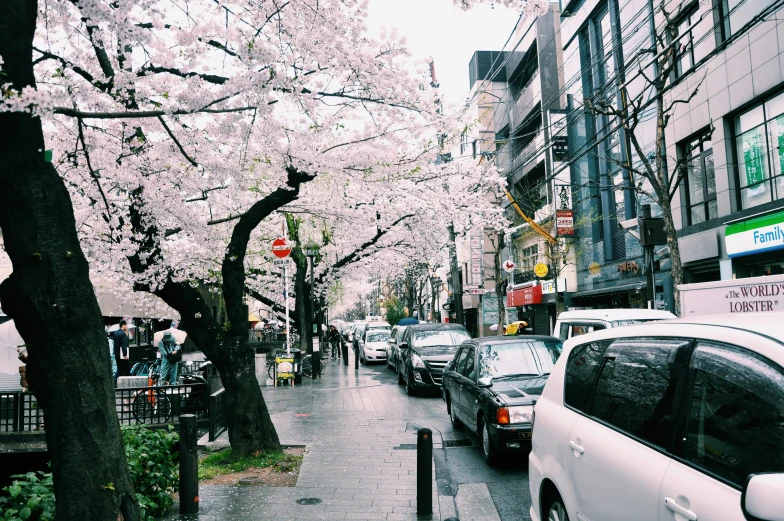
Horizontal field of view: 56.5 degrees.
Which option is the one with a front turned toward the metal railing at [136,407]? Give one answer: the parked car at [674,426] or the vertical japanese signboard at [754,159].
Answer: the vertical japanese signboard

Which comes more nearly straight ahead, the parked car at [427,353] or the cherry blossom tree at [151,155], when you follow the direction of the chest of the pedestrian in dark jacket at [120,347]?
the parked car

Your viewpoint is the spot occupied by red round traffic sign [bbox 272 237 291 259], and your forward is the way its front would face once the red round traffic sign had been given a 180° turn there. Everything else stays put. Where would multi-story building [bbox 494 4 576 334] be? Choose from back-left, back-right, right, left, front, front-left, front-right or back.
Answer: front-right

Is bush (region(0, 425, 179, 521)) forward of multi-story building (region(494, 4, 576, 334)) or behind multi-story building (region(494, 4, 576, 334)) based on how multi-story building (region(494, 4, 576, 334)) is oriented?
forward

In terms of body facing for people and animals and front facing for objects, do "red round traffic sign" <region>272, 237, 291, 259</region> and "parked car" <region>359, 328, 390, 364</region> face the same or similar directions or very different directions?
same or similar directions

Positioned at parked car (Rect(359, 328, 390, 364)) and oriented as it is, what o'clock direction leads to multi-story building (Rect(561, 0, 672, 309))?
The multi-story building is roughly at 10 o'clock from the parked car.

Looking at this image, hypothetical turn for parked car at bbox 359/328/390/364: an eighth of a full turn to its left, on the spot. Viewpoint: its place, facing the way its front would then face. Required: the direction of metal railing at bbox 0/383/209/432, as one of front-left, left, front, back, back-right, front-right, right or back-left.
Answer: front-right

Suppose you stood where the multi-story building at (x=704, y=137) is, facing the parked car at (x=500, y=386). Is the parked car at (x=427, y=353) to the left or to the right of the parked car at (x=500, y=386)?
right

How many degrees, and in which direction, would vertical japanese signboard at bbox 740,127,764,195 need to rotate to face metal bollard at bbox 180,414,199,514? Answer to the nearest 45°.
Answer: approximately 45° to its left

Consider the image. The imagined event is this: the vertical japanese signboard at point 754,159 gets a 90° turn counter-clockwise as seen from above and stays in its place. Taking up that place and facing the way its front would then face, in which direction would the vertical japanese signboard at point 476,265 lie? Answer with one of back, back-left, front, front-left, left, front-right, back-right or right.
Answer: back

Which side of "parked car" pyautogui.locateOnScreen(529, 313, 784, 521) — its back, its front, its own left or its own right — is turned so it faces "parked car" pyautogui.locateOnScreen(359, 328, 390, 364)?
back

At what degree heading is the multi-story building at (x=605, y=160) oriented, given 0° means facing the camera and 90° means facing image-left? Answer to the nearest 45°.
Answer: approximately 45°

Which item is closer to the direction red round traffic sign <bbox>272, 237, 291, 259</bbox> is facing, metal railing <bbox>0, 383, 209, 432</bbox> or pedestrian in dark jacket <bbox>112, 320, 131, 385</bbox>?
the metal railing

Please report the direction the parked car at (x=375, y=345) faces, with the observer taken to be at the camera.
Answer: facing the viewer
